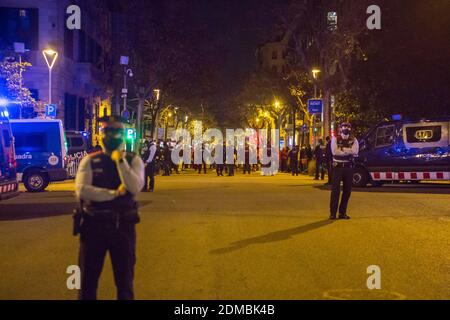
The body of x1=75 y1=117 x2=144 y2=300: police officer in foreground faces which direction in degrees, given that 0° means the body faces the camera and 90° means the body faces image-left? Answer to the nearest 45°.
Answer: approximately 0°

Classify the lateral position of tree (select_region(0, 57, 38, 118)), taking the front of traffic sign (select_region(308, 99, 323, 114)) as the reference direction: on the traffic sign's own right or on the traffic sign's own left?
on the traffic sign's own right

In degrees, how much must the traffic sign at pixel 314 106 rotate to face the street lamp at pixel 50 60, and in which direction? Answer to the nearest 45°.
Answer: approximately 90° to its right

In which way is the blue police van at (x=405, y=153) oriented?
to the viewer's left
